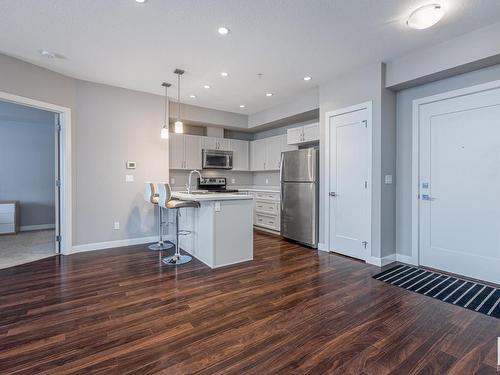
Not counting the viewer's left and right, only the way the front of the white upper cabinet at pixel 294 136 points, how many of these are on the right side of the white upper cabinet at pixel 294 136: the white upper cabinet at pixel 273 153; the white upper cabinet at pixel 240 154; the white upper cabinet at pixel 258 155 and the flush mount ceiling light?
3

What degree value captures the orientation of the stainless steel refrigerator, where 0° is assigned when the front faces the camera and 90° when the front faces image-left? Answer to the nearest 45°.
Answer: approximately 45°

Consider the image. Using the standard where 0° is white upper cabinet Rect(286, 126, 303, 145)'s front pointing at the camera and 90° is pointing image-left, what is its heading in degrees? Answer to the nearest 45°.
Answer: approximately 45°

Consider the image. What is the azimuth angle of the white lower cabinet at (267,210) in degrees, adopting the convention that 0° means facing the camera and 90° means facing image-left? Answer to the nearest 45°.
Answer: approximately 45°

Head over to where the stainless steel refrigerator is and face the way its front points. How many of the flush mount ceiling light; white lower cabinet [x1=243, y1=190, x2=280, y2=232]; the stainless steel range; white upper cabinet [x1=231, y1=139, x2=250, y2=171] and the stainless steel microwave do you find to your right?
4

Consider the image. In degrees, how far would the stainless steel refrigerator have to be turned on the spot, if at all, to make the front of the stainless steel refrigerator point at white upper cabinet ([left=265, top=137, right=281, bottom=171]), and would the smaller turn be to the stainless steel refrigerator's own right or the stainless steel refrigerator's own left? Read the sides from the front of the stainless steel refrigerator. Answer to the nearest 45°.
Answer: approximately 90° to the stainless steel refrigerator's own right

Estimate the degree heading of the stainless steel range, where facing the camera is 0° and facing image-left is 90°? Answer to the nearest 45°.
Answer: approximately 315°

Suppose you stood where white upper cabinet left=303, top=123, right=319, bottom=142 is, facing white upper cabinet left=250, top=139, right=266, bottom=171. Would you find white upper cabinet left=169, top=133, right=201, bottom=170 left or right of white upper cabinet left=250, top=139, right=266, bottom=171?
left

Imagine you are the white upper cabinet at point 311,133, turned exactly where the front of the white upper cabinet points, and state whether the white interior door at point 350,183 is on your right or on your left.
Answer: on your left
